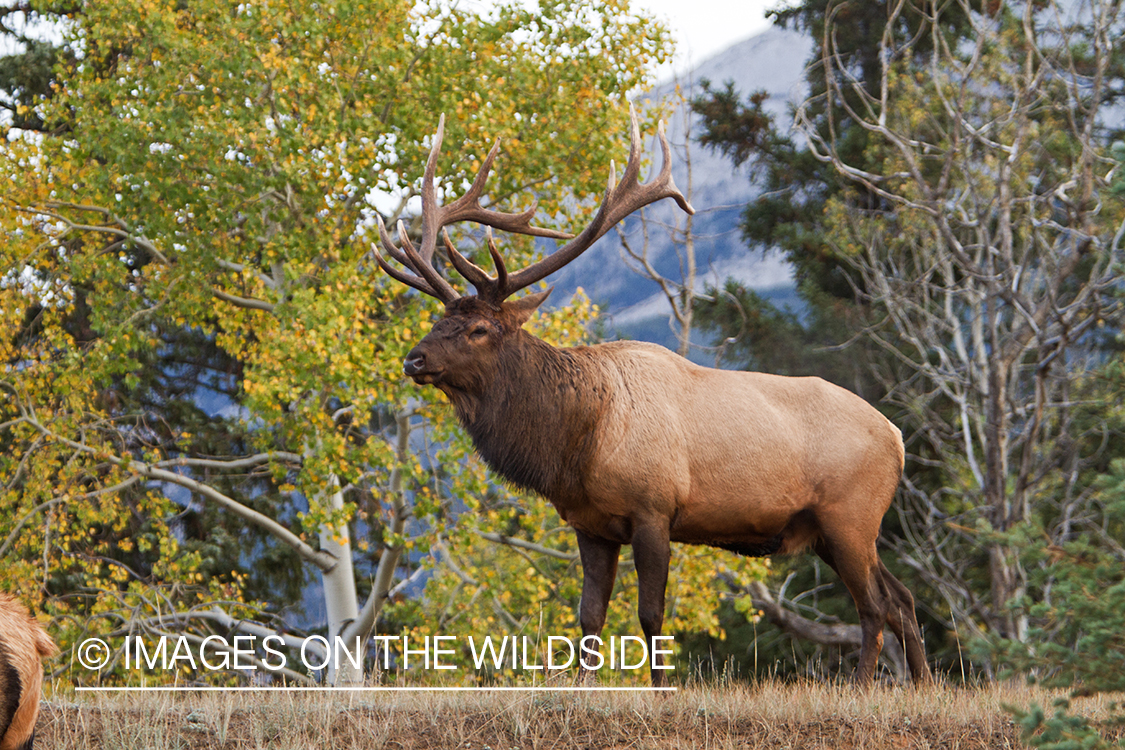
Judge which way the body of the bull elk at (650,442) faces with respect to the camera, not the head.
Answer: to the viewer's left

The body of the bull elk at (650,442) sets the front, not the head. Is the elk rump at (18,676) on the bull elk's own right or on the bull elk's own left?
on the bull elk's own left
